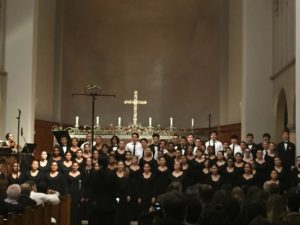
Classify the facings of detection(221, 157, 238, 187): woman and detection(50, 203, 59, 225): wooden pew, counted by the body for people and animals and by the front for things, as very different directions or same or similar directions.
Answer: very different directions

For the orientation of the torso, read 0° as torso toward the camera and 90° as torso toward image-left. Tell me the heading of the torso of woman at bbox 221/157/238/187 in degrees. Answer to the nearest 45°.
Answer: approximately 0°

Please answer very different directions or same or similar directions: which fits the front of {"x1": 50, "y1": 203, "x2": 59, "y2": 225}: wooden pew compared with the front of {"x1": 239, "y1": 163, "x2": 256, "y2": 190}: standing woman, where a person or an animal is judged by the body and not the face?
very different directions

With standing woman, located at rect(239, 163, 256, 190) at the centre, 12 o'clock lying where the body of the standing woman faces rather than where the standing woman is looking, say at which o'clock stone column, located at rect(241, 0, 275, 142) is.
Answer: The stone column is roughly at 6 o'clock from the standing woman.

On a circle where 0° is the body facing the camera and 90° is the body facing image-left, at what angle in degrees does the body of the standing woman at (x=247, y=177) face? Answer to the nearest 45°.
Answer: approximately 0°

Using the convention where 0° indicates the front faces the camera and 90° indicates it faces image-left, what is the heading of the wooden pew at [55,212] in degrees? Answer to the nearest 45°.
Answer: approximately 225°

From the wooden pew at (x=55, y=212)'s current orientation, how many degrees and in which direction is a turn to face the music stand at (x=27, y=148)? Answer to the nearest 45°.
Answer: approximately 45° to its left

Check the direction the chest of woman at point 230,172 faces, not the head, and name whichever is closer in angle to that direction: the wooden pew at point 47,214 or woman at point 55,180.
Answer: the wooden pew

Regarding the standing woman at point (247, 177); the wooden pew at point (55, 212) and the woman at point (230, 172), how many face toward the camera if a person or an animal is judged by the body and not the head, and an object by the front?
2
